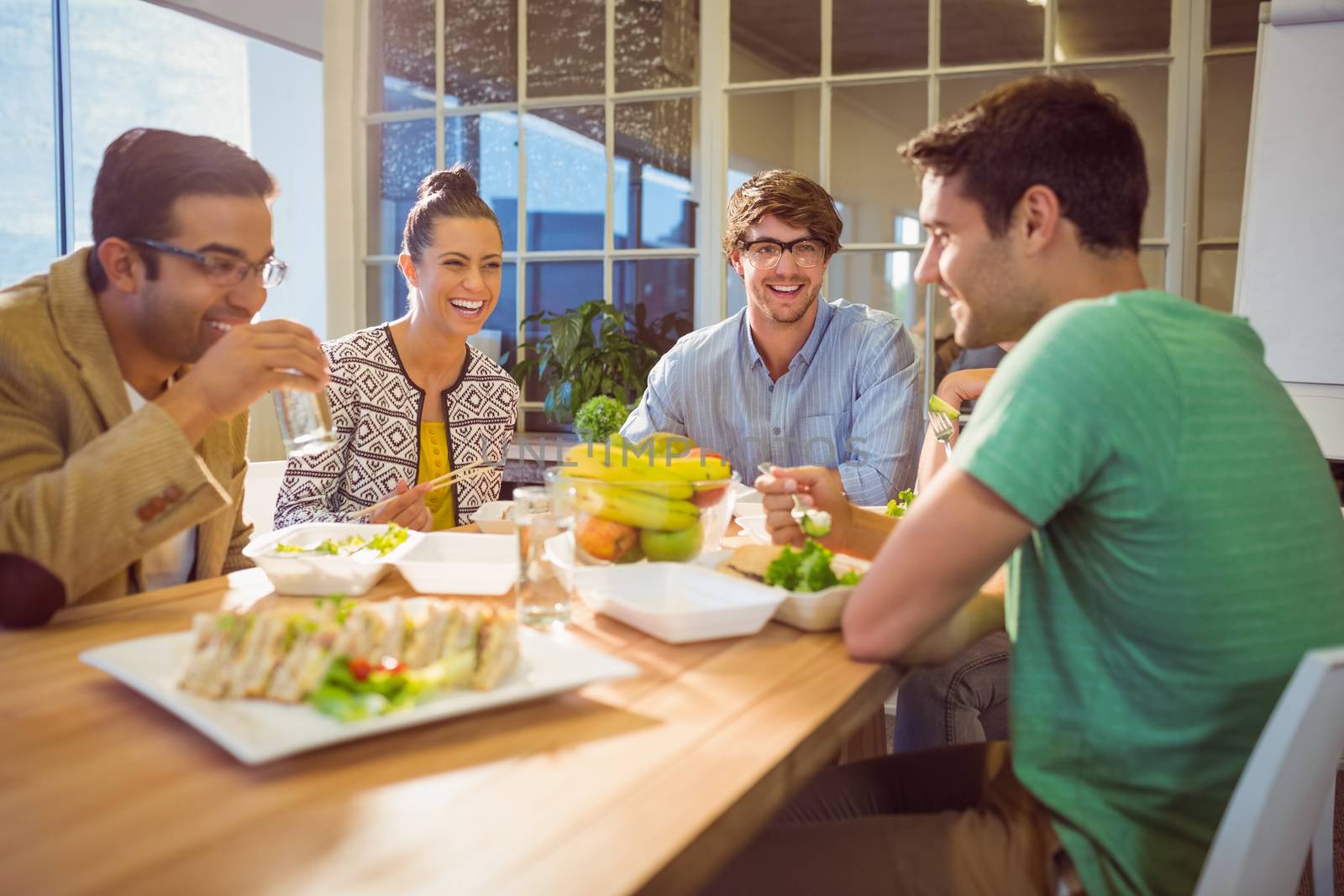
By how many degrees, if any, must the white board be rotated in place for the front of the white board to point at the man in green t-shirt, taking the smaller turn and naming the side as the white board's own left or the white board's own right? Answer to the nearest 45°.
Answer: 0° — it already faces them

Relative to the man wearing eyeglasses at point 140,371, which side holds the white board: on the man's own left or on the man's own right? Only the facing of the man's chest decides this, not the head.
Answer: on the man's own left

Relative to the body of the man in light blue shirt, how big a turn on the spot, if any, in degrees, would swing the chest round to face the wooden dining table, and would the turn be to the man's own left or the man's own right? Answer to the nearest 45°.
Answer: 0° — they already face it

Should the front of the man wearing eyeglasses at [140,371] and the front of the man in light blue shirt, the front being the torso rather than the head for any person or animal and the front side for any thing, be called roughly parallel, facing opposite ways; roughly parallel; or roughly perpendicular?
roughly perpendicular

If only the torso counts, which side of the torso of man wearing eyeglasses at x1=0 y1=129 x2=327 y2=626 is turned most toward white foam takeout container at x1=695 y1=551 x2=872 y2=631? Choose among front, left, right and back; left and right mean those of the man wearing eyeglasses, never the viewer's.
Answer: front

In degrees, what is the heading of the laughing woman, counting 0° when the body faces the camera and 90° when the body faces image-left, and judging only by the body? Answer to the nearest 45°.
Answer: approximately 315°

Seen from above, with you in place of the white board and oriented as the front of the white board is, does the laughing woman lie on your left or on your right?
on your right

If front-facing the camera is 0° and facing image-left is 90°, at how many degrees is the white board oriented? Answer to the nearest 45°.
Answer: approximately 0°

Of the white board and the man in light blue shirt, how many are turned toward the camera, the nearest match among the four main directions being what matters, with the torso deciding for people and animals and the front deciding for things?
2
